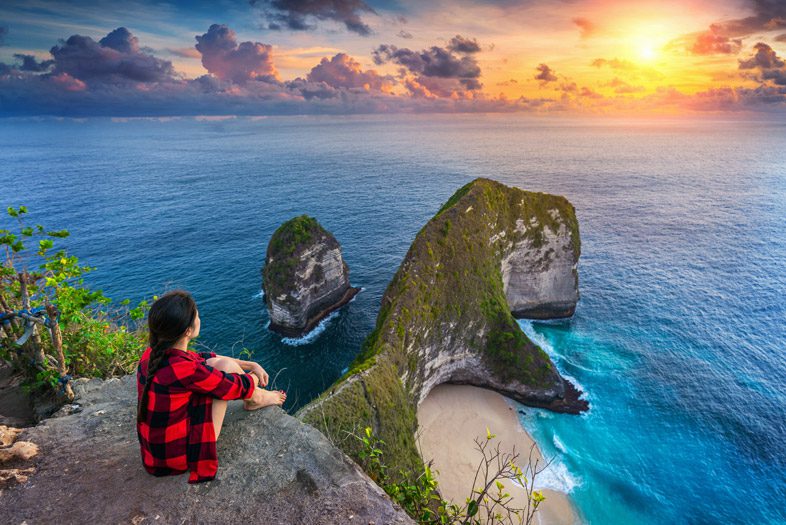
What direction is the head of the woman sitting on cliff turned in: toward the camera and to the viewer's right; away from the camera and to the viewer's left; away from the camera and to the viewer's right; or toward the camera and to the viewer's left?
away from the camera and to the viewer's right

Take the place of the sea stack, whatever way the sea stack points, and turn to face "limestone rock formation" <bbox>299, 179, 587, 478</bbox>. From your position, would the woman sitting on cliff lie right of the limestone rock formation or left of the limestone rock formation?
right

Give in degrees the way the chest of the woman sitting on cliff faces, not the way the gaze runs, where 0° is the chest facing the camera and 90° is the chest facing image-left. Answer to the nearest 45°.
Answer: approximately 225°

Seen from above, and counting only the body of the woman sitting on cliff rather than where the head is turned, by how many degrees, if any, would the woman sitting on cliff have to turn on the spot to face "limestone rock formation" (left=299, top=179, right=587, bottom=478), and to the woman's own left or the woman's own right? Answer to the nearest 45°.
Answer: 0° — they already face it

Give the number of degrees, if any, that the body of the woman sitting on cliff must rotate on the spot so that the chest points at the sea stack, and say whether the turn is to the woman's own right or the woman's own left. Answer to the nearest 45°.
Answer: approximately 45° to the woman's own left
